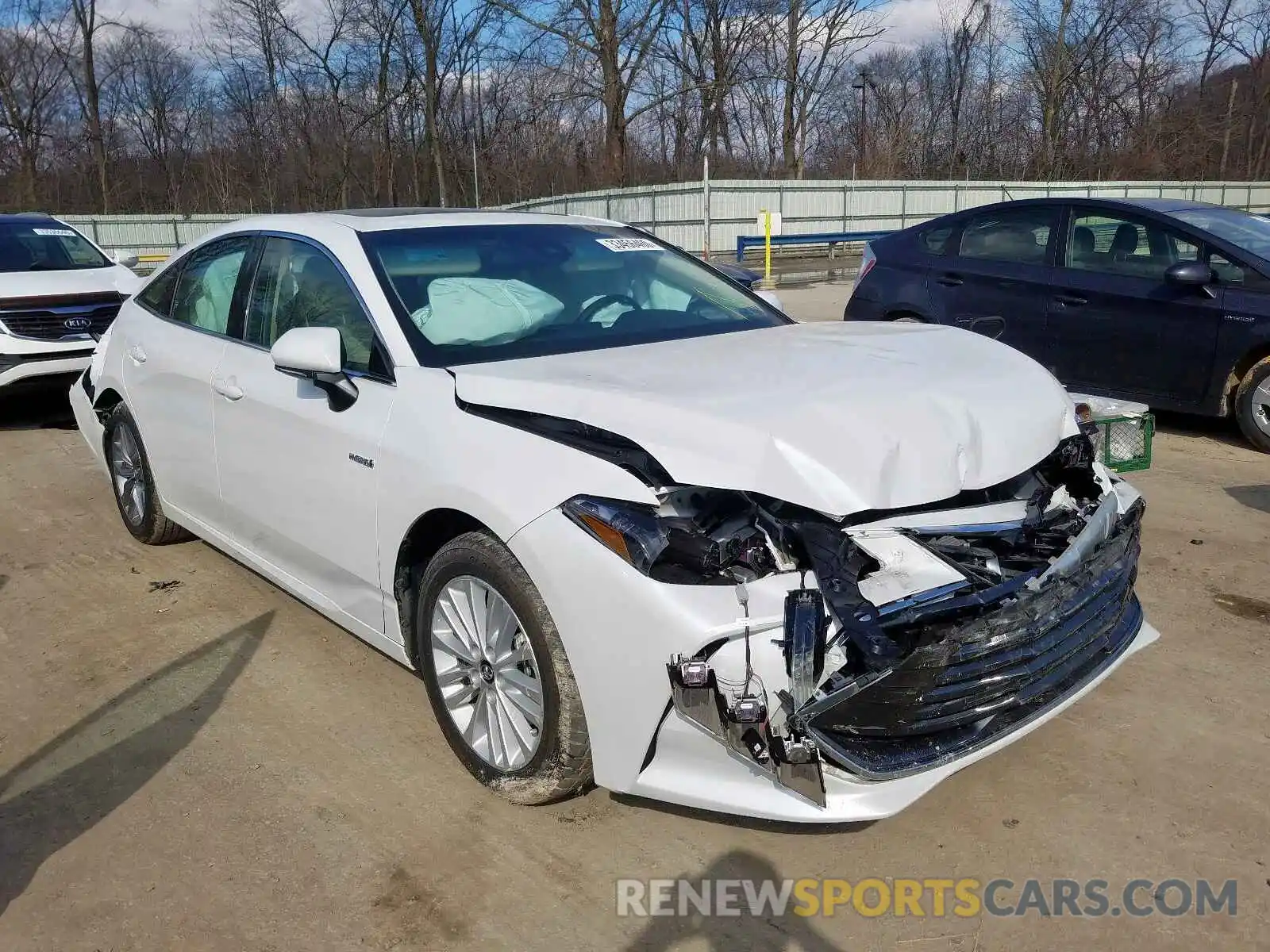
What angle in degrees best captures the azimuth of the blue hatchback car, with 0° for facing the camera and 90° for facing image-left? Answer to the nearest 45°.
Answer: approximately 315°

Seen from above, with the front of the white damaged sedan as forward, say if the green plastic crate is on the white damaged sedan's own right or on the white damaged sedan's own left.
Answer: on the white damaged sedan's own left

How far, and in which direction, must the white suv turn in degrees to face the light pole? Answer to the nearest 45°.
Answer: approximately 90° to its left

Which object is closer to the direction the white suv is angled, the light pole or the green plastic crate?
the green plastic crate

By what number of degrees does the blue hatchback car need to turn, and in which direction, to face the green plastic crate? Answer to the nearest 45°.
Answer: approximately 45° to its right

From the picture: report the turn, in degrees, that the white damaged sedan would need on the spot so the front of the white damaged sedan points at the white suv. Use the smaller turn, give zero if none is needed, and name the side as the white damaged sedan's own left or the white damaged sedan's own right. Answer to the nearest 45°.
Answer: approximately 180°

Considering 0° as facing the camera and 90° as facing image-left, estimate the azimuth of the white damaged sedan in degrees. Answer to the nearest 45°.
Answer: approximately 315°
